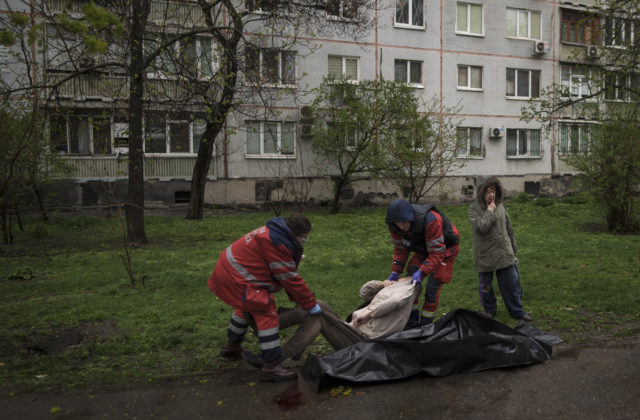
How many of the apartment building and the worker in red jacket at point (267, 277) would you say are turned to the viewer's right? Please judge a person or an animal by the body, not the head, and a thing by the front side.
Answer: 1

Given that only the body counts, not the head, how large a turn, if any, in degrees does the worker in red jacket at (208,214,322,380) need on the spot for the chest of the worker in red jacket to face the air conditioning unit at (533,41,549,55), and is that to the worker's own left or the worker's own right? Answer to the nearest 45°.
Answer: approximately 45° to the worker's own left

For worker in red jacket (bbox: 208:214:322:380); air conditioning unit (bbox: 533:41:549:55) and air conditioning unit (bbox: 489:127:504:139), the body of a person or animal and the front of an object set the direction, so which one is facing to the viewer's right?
the worker in red jacket

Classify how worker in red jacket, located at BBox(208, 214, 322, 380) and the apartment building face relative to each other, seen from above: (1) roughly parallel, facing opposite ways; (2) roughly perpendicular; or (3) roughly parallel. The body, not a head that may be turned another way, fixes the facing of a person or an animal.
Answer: roughly perpendicular

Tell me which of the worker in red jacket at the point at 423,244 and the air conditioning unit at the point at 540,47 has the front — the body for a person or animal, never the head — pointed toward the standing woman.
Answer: the air conditioning unit

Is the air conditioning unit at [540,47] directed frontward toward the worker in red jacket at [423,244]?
yes

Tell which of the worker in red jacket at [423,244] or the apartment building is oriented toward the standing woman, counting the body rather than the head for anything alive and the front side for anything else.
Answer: the apartment building

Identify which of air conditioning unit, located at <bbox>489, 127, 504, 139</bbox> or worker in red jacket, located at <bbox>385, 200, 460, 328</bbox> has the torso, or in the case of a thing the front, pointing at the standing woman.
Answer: the air conditioning unit

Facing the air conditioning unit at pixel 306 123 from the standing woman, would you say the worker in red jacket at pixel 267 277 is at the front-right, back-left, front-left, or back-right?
back-left

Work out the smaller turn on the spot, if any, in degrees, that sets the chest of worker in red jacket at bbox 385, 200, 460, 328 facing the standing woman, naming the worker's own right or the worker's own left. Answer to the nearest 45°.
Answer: approximately 180°

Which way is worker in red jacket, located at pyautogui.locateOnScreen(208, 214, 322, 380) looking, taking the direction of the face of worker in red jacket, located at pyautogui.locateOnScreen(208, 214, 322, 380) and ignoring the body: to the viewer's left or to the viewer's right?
to the viewer's right

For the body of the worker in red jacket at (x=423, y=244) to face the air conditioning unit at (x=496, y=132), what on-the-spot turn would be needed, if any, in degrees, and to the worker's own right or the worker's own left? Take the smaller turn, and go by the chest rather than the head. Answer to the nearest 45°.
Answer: approximately 135° to the worker's own right
